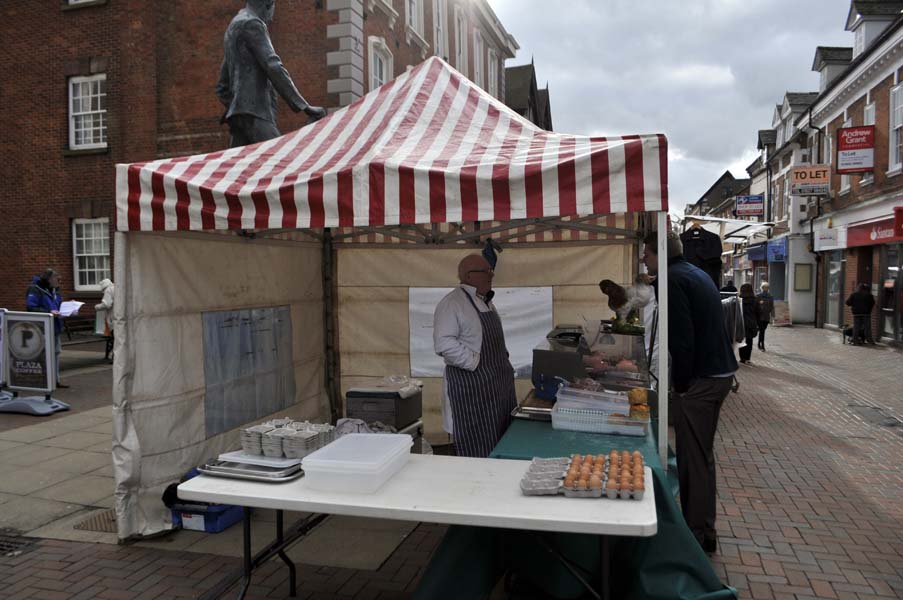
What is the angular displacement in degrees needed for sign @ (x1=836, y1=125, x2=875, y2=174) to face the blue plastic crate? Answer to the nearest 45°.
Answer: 0° — it already faces it

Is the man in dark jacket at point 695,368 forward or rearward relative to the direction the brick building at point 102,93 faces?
forward

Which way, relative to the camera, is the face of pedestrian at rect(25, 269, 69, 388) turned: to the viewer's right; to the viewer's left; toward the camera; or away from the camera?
to the viewer's right

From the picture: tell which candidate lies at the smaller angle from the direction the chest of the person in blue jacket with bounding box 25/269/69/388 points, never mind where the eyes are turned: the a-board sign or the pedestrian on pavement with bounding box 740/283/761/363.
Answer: the pedestrian on pavement

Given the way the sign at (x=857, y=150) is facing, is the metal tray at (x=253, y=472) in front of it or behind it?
in front

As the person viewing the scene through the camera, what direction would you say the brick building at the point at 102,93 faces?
facing the viewer and to the right of the viewer

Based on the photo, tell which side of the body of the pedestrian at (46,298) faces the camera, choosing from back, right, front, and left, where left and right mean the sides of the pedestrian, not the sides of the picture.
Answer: right

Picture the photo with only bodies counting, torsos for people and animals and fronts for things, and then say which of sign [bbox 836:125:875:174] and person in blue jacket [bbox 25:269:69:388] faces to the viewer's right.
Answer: the person in blue jacket

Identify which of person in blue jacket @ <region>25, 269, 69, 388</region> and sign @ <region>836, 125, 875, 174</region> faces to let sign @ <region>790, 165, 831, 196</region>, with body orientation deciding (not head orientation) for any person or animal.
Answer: the person in blue jacket

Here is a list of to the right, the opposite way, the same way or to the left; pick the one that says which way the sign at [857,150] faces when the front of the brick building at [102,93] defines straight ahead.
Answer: to the right

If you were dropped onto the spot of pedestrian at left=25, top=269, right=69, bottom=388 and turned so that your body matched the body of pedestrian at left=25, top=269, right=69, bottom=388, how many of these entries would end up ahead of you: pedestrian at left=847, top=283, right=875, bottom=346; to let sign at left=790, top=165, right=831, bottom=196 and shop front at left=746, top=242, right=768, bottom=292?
3

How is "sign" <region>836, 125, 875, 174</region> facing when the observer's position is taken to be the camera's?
facing the viewer

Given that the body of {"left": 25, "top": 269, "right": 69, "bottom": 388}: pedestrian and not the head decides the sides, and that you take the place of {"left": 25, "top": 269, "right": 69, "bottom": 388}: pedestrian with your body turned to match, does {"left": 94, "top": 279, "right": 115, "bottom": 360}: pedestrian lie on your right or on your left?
on your left
